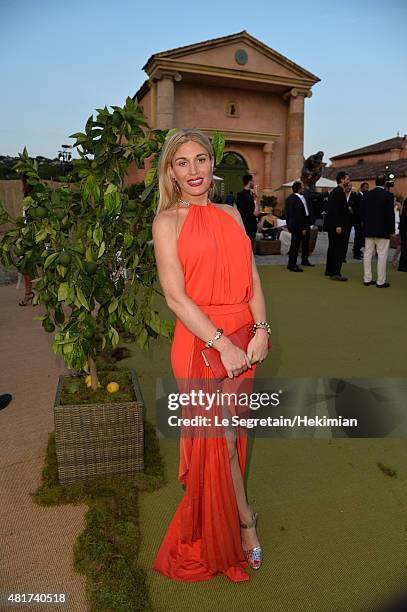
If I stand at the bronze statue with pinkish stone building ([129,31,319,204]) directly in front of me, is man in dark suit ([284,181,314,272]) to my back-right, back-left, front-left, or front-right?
back-left

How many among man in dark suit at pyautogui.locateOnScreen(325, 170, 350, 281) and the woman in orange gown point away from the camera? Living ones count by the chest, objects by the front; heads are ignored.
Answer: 0

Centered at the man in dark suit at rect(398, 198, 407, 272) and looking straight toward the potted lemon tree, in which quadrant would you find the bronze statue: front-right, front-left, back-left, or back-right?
back-right

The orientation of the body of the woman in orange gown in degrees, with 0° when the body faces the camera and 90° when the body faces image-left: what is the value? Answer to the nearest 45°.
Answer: approximately 315°

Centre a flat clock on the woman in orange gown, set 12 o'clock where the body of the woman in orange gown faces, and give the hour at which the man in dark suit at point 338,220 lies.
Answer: The man in dark suit is roughly at 8 o'clock from the woman in orange gown.
